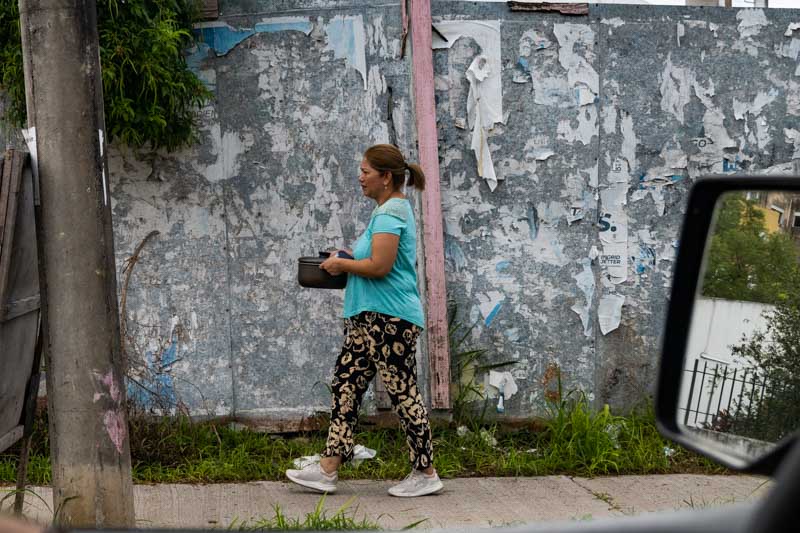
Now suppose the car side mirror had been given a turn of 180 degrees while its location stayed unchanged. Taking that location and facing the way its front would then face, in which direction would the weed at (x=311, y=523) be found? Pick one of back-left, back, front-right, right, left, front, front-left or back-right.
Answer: front-left

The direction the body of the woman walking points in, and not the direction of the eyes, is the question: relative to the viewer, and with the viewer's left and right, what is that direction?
facing to the left of the viewer

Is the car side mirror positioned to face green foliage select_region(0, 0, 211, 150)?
no

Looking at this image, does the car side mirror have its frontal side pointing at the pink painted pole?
no

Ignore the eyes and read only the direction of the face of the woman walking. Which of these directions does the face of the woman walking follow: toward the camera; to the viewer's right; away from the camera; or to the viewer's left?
to the viewer's left

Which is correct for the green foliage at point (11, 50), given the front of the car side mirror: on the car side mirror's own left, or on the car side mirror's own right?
on the car side mirror's own right

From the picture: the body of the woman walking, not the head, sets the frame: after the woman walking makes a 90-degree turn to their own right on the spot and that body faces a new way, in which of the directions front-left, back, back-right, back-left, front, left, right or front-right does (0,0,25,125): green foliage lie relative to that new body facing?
left

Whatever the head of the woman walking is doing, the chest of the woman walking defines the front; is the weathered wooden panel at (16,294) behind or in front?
in front

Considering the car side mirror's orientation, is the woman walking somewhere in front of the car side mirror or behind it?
behind

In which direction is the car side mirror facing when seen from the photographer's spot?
facing the viewer

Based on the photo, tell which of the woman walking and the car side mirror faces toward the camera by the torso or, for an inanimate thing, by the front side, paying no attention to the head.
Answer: the car side mirror

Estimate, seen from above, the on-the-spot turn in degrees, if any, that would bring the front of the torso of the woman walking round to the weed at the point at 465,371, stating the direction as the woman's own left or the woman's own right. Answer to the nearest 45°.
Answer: approximately 135° to the woman's own right

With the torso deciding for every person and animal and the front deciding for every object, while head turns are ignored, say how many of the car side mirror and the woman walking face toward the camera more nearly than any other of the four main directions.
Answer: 1

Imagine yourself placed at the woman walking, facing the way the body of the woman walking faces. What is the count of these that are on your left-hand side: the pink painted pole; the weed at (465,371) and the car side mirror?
1

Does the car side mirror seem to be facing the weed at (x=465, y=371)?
no
